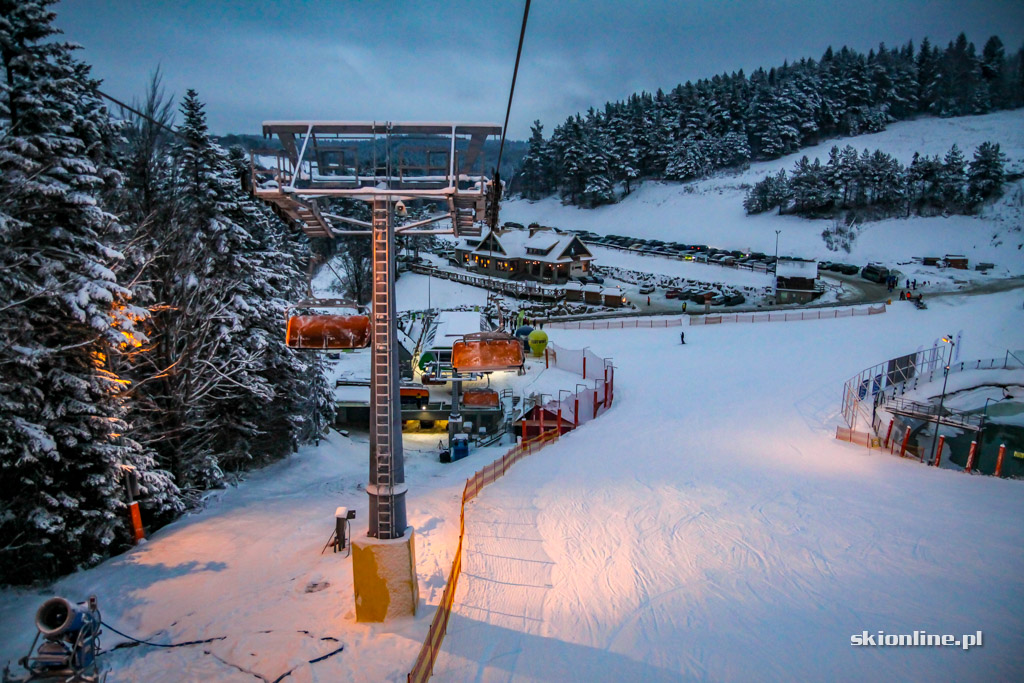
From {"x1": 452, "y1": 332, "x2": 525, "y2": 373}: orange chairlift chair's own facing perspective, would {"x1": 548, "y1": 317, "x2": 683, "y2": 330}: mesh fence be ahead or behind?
behind

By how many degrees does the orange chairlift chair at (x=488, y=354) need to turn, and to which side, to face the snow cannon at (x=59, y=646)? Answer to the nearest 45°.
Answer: approximately 45° to its right

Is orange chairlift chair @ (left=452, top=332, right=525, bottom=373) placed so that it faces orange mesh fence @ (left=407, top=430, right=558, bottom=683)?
yes

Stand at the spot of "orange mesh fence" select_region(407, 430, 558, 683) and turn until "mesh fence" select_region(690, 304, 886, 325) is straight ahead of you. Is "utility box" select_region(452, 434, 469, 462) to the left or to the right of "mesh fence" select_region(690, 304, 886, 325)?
left

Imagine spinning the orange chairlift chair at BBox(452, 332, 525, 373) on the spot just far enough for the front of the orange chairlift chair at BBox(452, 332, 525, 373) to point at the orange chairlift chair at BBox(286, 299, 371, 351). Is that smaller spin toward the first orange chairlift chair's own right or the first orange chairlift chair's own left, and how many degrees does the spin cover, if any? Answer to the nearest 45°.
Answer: approximately 45° to the first orange chairlift chair's own right

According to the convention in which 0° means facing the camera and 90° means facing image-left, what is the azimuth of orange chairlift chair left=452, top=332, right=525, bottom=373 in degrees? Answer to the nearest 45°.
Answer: approximately 0°

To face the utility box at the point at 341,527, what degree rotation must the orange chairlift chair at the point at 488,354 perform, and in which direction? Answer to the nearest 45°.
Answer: approximately 45° to its right

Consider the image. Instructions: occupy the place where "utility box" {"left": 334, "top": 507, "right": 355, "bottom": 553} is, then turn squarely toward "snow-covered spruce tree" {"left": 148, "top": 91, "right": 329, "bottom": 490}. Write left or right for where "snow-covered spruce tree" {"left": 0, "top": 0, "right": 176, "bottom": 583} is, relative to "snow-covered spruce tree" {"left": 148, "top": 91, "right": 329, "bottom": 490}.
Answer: left

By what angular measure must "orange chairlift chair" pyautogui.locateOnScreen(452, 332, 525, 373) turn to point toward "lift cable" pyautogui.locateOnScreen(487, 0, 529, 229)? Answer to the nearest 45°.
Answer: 0° — it already faces it
